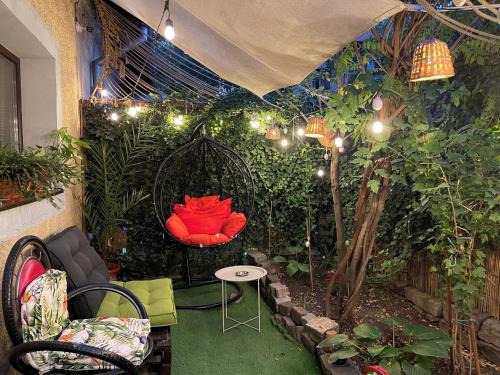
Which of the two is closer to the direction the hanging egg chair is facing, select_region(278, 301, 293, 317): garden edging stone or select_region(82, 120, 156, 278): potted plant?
the garden edging stone

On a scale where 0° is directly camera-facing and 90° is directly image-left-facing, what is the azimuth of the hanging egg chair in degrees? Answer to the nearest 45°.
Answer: approximately 0°

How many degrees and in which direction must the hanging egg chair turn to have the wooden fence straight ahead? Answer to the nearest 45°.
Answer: approximately 45° to its left

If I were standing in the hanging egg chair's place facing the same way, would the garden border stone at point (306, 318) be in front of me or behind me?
in front

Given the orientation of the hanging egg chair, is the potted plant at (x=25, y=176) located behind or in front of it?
in front

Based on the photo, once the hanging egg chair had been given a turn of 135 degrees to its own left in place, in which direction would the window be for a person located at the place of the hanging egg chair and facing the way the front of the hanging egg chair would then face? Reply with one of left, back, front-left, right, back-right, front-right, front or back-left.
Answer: back

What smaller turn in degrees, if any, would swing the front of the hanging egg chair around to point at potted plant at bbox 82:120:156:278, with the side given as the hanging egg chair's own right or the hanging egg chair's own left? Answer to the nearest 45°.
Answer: approximately 90° to the hanging egg chair's own right

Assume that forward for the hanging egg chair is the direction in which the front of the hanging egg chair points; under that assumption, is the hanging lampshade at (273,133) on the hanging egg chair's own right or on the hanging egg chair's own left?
on the hanging egg chair's own left

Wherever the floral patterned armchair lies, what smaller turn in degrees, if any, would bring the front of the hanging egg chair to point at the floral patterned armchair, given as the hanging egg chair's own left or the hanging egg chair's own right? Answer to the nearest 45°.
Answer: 0° — it already faces it

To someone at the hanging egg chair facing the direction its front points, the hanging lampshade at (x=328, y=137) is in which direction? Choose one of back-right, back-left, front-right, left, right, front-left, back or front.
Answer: front-left
